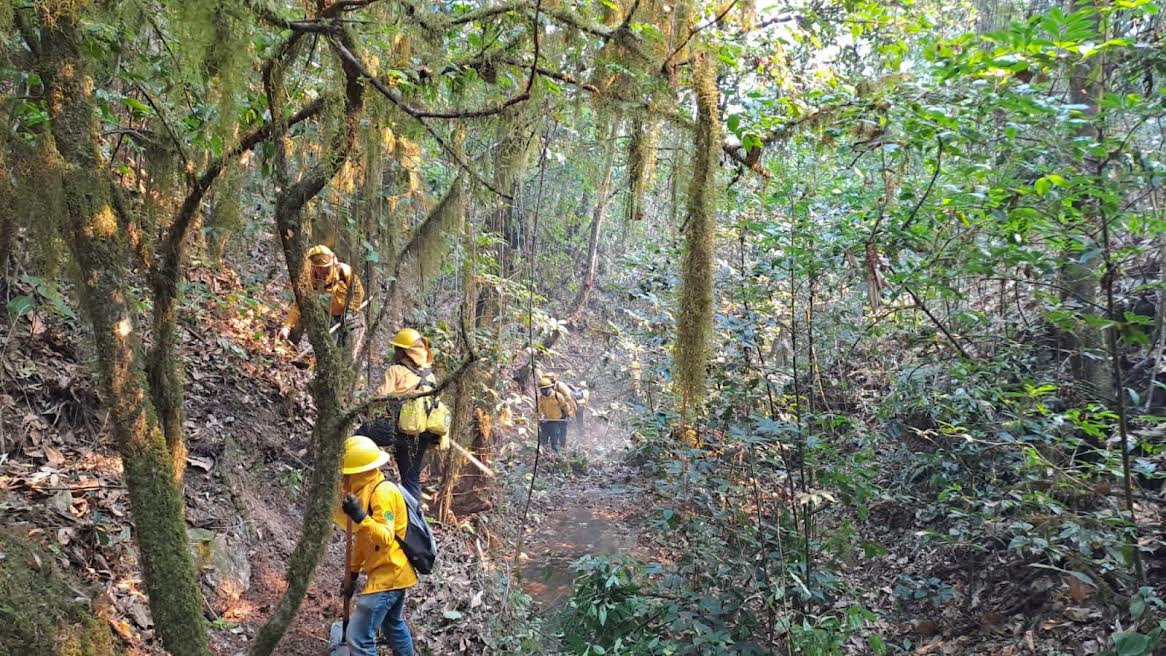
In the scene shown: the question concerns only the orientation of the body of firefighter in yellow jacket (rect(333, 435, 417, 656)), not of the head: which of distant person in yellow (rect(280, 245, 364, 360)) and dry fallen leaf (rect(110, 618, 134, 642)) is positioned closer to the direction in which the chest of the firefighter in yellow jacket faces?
the dry fallen leaf

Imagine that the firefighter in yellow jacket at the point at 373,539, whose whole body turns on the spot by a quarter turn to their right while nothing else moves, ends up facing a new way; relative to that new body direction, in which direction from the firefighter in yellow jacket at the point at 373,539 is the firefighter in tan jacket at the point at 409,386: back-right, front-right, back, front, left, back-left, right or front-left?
front

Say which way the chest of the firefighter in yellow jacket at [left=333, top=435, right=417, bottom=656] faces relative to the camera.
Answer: to the viewer's left

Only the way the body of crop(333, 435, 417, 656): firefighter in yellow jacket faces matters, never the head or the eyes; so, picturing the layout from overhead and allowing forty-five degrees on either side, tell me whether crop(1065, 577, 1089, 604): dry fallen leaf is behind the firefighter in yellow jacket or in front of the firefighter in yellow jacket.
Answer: behind

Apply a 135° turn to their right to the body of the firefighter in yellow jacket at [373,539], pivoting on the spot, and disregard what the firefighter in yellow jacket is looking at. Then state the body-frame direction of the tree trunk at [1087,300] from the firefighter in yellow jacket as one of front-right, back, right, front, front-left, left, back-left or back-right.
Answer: front-right

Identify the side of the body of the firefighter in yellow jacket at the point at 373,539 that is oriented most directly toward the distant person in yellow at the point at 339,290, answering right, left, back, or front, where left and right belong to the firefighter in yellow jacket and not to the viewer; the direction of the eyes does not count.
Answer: right

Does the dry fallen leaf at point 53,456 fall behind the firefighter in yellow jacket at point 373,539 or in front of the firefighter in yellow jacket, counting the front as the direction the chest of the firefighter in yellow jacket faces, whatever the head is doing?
in front

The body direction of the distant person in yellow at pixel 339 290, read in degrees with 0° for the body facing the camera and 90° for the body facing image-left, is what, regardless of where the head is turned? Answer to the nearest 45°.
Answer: approximately 45°

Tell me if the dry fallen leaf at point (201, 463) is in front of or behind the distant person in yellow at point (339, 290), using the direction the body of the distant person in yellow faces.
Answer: in front

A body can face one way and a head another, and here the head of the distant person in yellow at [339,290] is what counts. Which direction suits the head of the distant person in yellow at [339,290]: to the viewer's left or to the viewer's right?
to the viewer's left

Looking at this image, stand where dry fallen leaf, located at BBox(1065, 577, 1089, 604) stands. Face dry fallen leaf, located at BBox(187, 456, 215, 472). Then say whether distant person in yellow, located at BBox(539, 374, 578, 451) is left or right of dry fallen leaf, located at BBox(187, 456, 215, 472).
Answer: right

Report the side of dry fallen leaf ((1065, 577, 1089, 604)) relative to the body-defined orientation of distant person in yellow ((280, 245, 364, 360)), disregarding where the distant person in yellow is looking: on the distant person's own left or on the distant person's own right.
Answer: on the distant person's own left

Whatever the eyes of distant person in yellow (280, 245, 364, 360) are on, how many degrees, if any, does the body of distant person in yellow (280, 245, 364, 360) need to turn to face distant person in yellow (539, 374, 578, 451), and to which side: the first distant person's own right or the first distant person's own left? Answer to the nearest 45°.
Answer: approximately 180°
